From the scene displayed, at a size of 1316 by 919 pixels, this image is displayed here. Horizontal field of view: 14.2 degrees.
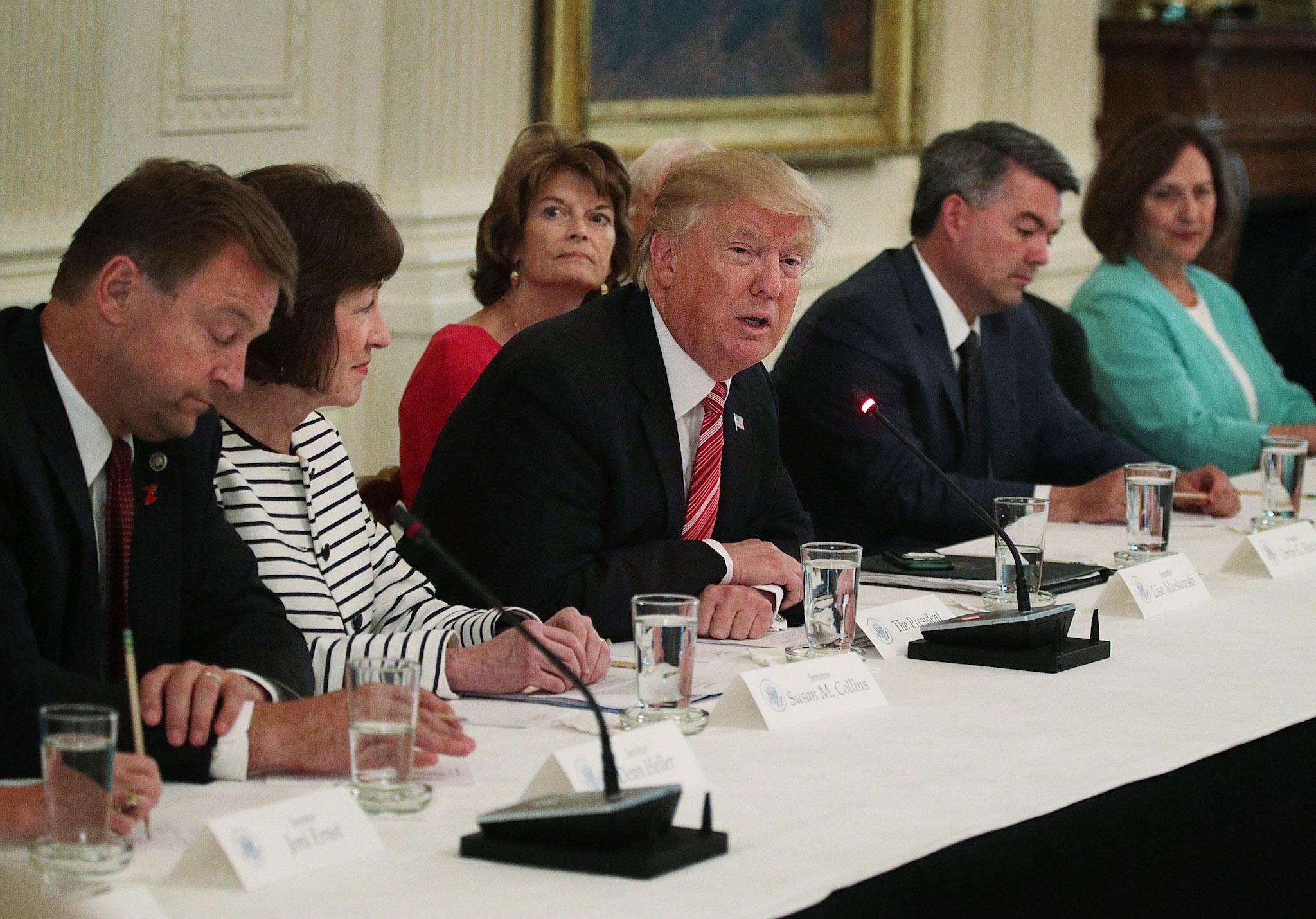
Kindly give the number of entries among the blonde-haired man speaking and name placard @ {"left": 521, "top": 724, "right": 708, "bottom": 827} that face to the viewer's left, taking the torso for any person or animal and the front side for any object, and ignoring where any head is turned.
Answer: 0

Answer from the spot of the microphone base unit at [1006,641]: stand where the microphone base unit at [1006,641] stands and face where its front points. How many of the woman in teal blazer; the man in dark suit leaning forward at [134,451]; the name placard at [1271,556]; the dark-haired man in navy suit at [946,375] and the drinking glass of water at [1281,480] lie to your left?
1

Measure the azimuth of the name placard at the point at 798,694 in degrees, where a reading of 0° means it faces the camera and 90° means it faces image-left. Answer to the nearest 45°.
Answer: approximately 315°

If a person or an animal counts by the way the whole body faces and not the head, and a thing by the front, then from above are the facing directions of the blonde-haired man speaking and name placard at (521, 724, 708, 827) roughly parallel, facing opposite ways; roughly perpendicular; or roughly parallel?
roughly parallel

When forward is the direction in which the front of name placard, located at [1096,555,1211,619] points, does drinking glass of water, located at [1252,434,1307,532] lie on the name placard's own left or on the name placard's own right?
on the name placard's own left

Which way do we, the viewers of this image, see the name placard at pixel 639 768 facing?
facing the viewer and to the right of the viewer

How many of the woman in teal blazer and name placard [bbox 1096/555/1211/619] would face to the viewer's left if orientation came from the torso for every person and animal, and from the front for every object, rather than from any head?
0

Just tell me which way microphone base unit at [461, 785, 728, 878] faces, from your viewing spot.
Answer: facing away from the viewer and to the left of the viewer

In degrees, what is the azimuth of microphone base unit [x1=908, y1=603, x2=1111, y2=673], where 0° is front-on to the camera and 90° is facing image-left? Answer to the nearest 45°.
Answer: approximately 135°

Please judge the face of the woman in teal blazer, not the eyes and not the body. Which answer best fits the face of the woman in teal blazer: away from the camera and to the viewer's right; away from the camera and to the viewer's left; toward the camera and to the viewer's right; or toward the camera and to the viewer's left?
toward the camera and to the viewer's left
